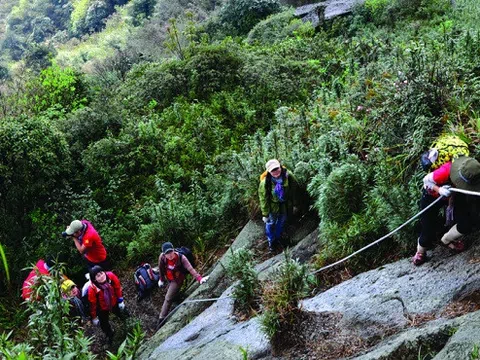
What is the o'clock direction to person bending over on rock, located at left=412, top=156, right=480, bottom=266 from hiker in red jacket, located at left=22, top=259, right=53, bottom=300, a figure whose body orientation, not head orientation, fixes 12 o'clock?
The person bending over on rock is roughly at 1 o'clock from the hiker in red jacket.
